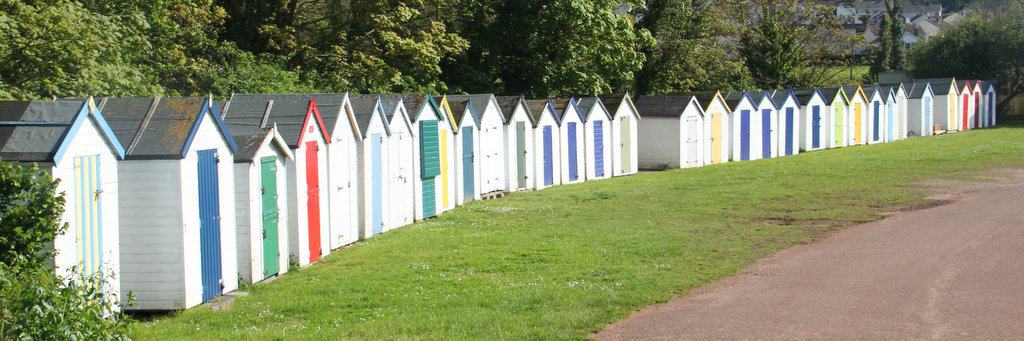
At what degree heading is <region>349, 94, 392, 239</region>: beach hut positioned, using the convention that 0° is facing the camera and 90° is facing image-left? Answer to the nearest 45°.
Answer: approximately 315°

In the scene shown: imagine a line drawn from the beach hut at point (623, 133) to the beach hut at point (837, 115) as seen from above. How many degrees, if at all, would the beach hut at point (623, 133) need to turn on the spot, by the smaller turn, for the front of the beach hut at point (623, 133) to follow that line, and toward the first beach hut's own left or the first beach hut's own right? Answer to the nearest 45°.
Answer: approximately 90° to the first beach hut's own left

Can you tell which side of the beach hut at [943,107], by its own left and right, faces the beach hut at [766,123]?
right

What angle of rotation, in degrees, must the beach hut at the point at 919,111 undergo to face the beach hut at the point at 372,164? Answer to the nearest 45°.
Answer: approximately 45° to its right

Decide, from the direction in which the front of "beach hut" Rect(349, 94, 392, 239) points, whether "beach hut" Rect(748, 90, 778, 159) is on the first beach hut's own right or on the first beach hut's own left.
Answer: on the first beach hut's own left

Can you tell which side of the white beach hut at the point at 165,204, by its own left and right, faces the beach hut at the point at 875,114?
left

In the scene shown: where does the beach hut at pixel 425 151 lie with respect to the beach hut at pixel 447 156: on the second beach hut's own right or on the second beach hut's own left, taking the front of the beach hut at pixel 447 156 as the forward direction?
on the second beach hut's own right

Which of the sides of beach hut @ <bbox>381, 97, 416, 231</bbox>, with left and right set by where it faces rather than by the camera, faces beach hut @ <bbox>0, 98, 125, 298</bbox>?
right

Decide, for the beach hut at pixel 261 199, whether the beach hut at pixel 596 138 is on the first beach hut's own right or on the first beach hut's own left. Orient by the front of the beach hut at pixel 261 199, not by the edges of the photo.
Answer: on the first beach hut's own left
